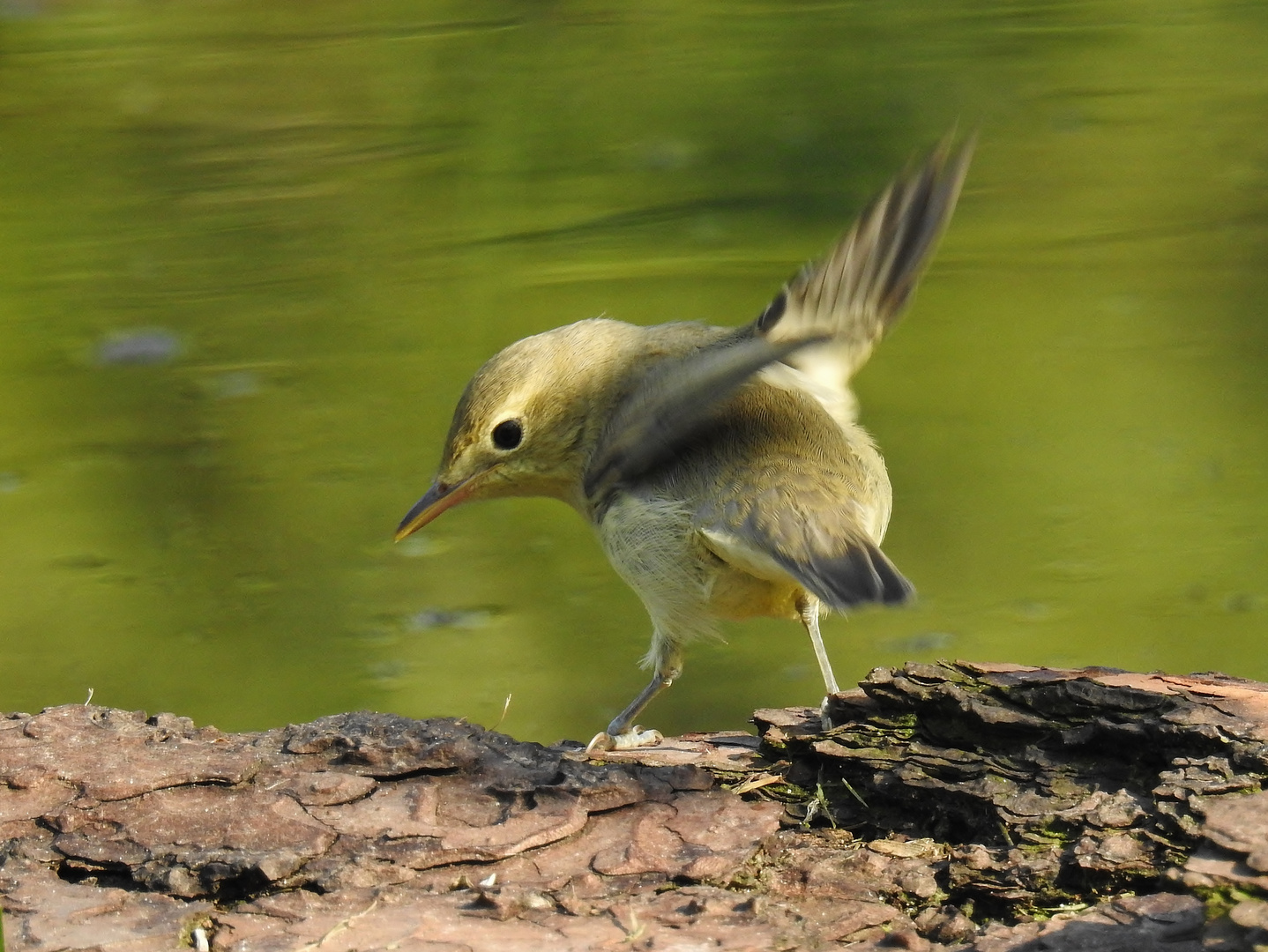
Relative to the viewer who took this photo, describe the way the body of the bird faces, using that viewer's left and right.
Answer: facing to the left of the viewer
